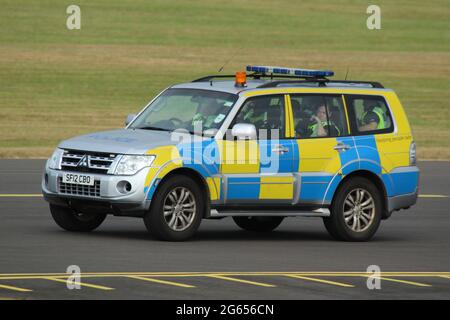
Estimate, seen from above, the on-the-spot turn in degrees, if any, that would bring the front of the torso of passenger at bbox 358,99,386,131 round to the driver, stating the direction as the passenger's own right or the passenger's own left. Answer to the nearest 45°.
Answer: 0° — they already face them

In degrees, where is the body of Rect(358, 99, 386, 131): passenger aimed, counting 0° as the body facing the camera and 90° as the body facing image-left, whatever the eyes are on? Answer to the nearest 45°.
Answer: approximately 45°

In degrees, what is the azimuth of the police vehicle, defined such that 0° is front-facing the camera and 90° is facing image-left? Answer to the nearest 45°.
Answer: approximately 45°

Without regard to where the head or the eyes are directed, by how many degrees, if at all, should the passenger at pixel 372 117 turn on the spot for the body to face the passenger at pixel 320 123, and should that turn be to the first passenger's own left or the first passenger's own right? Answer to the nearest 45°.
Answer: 0° — they already face them
